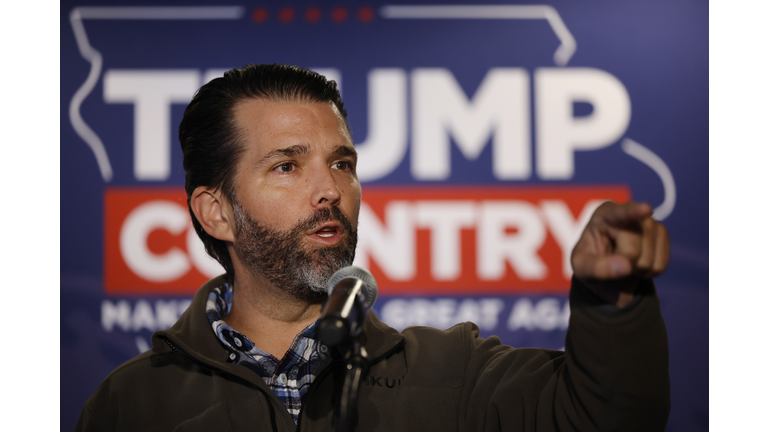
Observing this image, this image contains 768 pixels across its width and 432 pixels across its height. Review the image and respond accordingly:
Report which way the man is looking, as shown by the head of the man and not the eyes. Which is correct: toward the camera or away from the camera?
toward the camera

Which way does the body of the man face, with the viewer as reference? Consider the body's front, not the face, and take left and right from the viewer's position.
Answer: facing the viewer and to the right of the viewer

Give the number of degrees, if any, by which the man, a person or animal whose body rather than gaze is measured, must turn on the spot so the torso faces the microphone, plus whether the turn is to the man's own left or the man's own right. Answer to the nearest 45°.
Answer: approximately 45° to the man's own right
